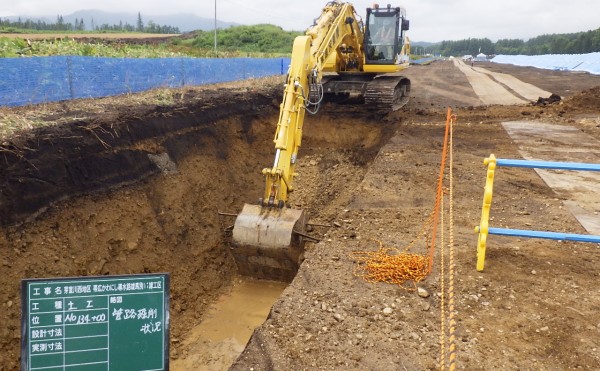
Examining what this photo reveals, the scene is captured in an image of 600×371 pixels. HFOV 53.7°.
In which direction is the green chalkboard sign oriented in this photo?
toward the camera

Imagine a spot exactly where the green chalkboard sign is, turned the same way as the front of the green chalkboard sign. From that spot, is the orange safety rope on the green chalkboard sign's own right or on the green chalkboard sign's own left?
on the green chalkboard sign's own left

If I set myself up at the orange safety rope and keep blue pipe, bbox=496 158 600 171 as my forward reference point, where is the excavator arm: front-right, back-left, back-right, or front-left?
back-left

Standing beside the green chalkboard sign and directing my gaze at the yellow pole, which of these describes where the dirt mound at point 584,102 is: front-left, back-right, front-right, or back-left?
front-left

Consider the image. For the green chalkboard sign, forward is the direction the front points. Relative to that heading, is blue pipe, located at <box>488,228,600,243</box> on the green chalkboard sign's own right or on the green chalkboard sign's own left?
on the green chalkboard sign's own left

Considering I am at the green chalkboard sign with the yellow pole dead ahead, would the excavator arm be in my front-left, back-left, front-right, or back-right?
front-left

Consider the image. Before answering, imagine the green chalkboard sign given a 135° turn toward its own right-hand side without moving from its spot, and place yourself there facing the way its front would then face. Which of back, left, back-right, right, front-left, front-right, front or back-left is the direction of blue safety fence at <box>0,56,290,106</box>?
front-right

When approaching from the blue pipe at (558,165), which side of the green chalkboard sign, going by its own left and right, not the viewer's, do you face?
left

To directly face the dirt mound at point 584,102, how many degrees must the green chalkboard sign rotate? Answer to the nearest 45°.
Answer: approximately 135° to its left

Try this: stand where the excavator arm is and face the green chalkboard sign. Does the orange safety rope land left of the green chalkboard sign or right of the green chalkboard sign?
left

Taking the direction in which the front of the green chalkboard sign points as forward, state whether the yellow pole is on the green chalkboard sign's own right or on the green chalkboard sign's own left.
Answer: on the green chalkboard sign's own left
